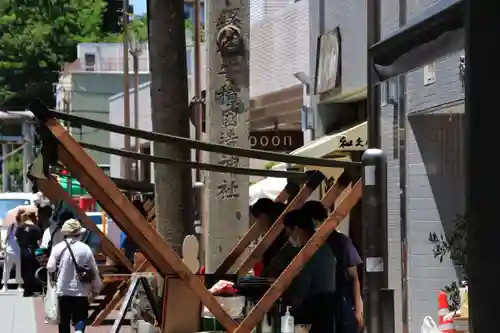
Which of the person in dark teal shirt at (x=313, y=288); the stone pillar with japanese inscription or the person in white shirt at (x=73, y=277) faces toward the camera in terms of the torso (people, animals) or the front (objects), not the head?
the stone pillar with japanese inscription

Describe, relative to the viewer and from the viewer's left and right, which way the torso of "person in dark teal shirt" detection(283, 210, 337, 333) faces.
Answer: facing to the left of the viewer

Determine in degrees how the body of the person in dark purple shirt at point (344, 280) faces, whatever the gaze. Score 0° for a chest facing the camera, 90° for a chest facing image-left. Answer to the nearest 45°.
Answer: approximately 90°

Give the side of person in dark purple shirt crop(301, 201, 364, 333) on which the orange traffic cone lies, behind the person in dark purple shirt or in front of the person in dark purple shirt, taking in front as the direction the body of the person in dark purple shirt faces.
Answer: behind

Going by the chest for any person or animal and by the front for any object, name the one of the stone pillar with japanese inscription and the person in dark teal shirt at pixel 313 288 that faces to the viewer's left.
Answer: the person in dark teal shirt

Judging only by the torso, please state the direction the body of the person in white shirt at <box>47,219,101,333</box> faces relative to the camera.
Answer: away from the camera

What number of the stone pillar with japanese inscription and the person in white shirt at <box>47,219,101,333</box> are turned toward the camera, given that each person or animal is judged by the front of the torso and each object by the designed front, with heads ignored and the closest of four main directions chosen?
1

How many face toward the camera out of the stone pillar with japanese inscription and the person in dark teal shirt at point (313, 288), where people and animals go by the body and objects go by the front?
1
